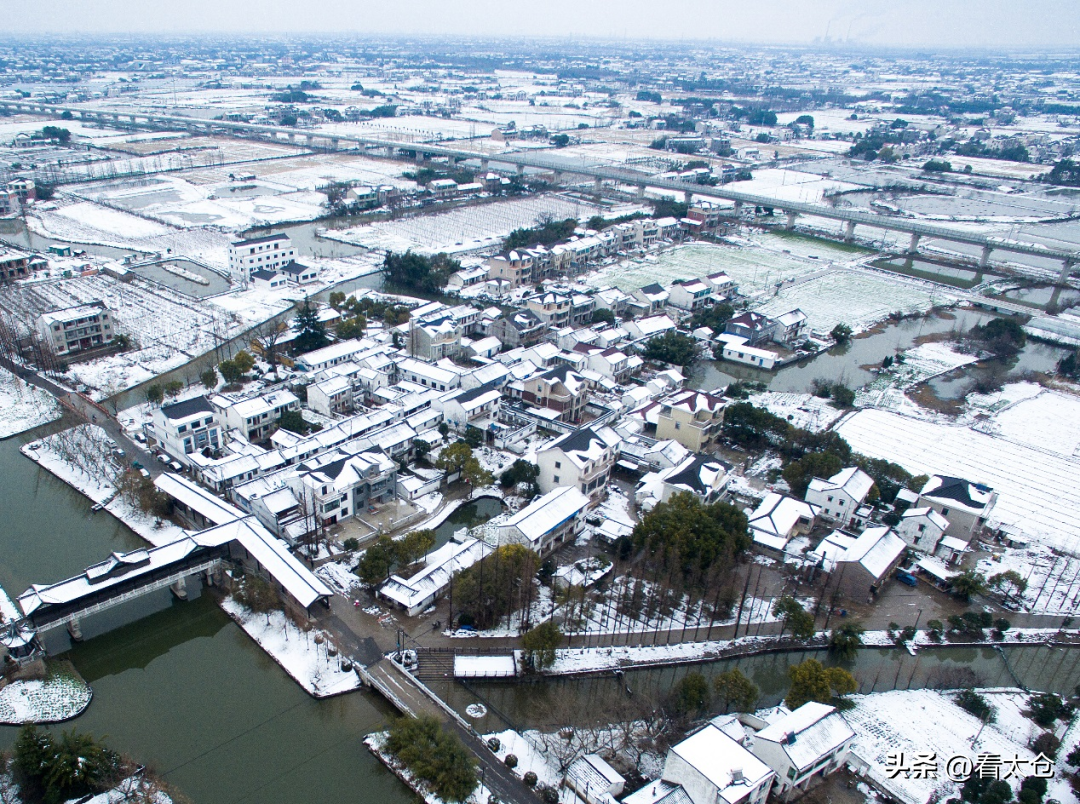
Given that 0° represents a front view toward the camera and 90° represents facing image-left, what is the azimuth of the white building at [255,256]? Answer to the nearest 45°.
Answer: approximately 315°

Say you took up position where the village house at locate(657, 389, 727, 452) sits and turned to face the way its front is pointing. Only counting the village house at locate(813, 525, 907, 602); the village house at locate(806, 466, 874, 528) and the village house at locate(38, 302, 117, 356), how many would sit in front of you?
2

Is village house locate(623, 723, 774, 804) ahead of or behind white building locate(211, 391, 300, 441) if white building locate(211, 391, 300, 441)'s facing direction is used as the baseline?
ahead

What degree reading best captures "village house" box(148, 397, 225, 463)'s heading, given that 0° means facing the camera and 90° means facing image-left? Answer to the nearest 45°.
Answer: approximately 315°

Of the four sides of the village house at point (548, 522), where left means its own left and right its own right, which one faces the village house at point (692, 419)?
left

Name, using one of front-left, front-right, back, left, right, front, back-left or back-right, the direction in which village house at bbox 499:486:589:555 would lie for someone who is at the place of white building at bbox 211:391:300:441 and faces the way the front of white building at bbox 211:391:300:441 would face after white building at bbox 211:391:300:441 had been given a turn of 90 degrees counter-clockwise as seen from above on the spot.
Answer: right

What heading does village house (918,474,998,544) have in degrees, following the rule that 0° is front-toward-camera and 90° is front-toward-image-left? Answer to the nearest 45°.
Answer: approximately 315°

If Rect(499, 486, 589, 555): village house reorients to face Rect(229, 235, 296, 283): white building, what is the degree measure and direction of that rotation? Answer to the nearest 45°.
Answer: approximately 180°

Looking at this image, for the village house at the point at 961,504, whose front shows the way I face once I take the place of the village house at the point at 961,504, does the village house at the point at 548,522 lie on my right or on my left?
on my right

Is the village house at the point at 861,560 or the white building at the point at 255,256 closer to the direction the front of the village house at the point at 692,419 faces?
the village house

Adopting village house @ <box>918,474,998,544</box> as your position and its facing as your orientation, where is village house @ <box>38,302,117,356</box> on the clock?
village house @ <box>38,302,117,356</box> is roughly at 4 o'clock from village house @ <box>918,474,998,544</box>.

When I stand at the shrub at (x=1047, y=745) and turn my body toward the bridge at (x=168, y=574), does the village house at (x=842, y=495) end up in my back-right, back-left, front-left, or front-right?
front-right

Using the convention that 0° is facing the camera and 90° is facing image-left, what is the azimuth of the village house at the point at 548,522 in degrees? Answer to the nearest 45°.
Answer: approximately 315°

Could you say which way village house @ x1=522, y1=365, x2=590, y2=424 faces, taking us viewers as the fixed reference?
facing the viewer and to the right of the viewer

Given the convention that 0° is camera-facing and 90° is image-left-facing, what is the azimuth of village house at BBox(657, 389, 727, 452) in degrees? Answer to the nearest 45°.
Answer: approximately 315°

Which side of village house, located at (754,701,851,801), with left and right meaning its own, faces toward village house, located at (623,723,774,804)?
right
